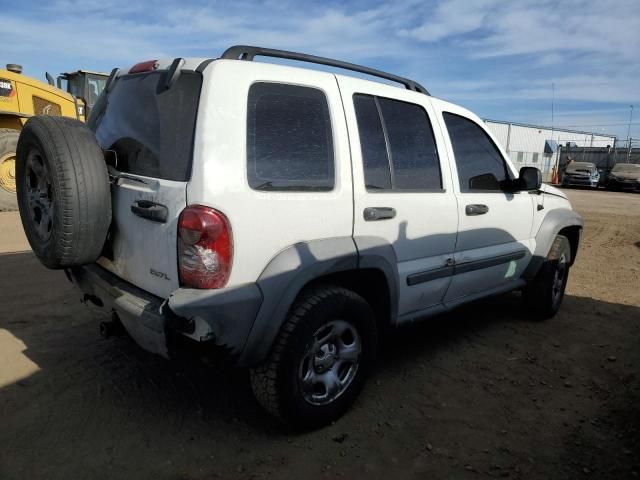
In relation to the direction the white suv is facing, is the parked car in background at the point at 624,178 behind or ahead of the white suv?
ahead

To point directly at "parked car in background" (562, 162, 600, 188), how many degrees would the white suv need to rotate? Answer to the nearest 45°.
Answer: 0° — it already faces it

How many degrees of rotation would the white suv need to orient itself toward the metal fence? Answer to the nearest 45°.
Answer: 0° — it already faces it

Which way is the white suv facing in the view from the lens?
facing away from the viewer and to the right of the viewer

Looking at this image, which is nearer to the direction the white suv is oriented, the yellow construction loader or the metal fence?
the metal fence

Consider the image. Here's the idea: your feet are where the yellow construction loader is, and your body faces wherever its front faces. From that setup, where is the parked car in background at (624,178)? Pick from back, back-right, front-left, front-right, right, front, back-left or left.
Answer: front-right

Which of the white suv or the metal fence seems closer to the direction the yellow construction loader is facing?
the metal fence

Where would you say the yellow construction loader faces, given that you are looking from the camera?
facing away from the viewer and to the right of the viewer
